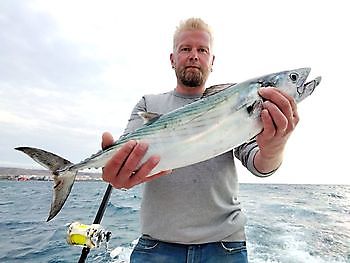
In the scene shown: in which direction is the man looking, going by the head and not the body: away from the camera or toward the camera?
toward the camera

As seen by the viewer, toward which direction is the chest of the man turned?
toward the camera
